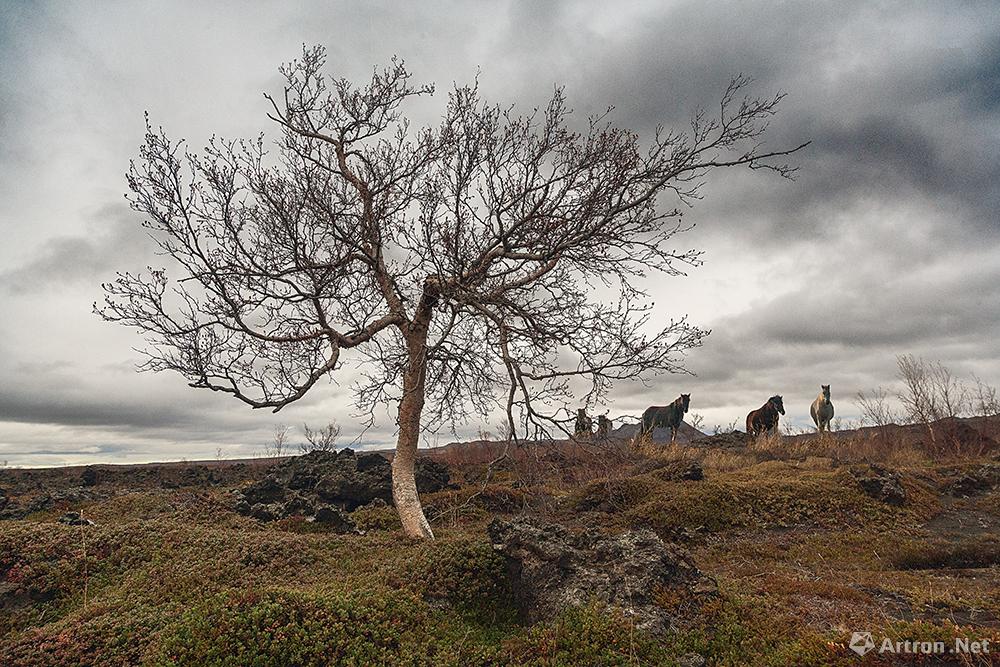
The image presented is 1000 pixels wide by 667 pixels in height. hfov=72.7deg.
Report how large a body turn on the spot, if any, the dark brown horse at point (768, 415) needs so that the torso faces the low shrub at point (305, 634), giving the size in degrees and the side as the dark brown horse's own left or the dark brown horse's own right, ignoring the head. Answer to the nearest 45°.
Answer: approximately 45° to the dark brown horse's own right

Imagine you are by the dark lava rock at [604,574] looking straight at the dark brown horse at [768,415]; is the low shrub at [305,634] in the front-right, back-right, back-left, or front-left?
back-left

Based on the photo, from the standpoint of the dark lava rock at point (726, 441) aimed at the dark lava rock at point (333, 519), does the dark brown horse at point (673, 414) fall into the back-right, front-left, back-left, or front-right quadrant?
back-right

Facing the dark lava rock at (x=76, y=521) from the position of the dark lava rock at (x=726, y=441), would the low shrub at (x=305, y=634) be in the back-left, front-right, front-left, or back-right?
front-left

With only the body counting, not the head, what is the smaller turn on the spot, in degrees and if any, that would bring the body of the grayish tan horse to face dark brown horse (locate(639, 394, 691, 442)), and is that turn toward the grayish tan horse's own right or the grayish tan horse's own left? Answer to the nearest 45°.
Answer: approximately 90° to the grayish tan horse's own right

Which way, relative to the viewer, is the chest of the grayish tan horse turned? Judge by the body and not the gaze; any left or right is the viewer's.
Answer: facing the viewer

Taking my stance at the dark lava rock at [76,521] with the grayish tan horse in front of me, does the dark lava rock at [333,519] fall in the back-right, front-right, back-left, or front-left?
front-right

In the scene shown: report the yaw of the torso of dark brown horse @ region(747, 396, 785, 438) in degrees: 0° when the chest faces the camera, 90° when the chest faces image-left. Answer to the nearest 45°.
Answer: approximately 315°

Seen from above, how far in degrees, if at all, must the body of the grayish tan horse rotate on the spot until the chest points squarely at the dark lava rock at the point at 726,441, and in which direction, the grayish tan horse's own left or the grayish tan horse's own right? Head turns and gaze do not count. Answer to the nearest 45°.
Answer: approximately 45° to the grayish tan horse's own right

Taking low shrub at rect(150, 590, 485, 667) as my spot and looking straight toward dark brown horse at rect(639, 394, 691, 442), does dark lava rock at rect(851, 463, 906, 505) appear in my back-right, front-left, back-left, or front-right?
front-right

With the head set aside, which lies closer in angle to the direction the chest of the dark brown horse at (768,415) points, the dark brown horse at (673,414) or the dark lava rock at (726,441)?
the dark lava rock

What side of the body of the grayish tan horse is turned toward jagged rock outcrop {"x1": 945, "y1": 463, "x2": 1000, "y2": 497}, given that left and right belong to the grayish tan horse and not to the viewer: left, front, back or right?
front

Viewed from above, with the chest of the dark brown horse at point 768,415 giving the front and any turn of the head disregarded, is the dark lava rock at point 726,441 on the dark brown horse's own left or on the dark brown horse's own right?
on the dark brown horse's own right

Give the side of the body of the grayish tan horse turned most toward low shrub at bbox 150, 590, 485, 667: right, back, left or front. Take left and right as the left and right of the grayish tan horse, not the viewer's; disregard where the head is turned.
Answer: front
